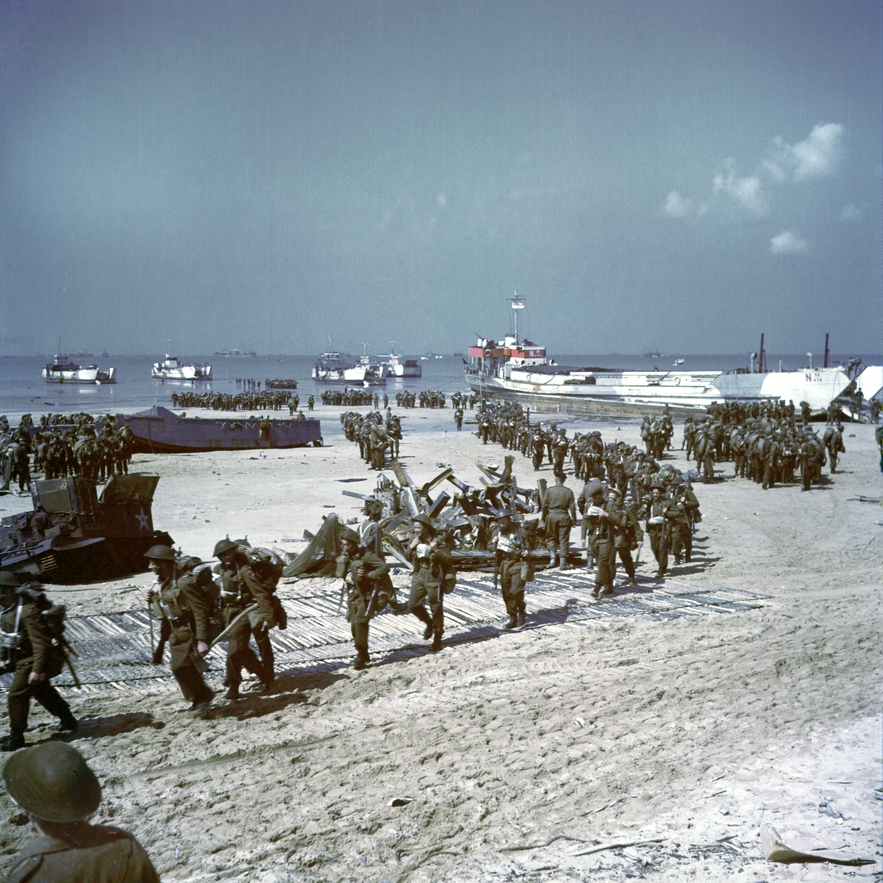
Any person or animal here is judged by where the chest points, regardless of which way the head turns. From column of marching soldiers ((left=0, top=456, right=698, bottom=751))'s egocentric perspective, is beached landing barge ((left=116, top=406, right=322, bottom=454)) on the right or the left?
on their right

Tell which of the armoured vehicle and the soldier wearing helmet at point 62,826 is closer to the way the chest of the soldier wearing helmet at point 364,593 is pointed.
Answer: the soldier wearing helmet

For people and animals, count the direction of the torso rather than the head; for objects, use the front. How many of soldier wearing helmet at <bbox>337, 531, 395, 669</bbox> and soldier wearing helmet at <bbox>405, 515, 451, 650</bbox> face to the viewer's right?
0

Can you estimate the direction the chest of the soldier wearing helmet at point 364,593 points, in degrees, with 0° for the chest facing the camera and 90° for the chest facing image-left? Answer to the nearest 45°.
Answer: approximately 45°

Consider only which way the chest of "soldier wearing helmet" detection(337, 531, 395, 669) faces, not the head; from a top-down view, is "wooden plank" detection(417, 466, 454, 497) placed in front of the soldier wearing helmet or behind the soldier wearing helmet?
behind

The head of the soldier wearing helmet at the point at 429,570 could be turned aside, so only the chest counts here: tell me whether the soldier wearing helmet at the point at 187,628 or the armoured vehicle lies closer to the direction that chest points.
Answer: the soldier wearing helmet

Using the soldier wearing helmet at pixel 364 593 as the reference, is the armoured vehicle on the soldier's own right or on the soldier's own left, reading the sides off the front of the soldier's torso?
on the soldier's own right

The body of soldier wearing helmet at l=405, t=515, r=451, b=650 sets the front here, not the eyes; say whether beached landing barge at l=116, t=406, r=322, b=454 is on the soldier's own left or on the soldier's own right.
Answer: on the soldier's own right

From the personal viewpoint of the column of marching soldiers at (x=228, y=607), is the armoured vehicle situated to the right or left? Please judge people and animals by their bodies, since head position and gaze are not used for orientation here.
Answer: on their right

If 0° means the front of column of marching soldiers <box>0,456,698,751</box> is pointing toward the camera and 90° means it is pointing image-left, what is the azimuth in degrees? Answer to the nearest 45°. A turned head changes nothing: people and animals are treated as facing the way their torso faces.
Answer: approximately 45°

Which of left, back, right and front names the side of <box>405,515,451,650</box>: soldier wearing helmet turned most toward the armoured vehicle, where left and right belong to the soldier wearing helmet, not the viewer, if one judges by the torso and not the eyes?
right

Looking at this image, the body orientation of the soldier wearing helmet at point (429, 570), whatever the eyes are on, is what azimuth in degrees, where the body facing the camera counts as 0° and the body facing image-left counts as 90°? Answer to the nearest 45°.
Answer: approximately 45°
